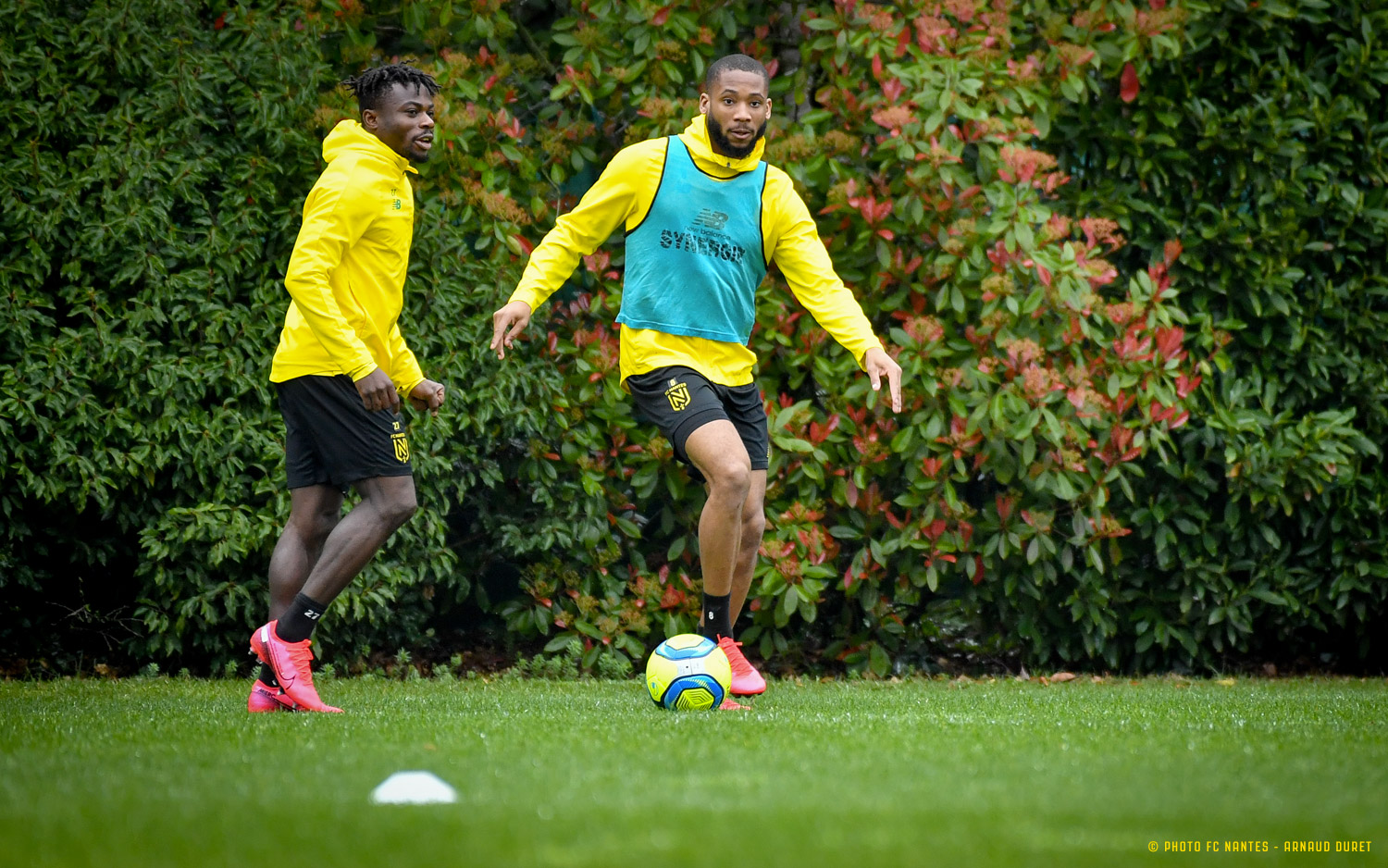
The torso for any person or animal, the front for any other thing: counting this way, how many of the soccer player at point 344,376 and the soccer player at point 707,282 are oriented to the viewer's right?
1

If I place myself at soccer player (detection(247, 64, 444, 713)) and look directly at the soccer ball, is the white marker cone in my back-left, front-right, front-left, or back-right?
front-right

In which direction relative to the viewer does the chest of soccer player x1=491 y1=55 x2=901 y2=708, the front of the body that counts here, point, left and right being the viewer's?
facing the viewer

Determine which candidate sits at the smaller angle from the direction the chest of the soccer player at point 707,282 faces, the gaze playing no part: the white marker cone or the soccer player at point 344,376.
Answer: the white marker cone

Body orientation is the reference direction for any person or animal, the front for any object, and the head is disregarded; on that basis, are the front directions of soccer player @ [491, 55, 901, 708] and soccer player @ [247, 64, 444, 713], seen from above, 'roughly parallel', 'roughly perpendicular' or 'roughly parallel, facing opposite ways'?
roughly perpendicular

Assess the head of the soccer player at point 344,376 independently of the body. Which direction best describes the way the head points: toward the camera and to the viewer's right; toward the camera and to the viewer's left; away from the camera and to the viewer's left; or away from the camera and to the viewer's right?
toward the camera and to the viewer's right

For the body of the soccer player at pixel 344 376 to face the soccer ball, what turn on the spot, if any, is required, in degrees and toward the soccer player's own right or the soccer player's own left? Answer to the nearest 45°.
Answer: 0° — they already face it

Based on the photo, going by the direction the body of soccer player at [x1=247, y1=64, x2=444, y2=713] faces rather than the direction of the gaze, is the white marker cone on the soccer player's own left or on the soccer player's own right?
on the soccer player's own right

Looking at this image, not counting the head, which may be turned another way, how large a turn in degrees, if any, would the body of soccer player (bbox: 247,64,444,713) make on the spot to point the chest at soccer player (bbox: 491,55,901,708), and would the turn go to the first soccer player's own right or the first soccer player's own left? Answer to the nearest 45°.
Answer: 0° — they already face them

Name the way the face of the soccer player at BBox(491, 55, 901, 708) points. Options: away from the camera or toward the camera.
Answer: toward the camera

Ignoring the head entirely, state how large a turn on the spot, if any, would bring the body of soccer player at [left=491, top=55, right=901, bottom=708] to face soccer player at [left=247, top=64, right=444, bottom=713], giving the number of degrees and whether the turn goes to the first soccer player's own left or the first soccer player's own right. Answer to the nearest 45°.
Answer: approximately 45° to the first soccer player's own right

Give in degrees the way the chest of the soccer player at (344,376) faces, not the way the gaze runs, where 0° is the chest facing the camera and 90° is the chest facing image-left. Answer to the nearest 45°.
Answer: approximately 270°
